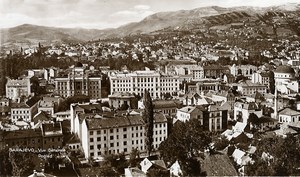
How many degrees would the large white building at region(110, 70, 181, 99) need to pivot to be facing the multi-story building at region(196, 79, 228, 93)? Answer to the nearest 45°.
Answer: approximately 135° to its left

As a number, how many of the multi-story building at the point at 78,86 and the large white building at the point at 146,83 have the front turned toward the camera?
2

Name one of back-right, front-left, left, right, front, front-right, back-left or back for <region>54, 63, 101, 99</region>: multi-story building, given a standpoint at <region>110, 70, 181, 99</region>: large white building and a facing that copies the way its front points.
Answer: right

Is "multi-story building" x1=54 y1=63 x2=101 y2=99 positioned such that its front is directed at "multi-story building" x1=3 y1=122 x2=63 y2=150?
yes

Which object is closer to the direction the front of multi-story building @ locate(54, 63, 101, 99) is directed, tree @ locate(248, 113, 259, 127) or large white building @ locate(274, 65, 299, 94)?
the tree

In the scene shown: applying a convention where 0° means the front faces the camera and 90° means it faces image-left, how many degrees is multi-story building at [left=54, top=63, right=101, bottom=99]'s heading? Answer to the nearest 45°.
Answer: approximately 0°

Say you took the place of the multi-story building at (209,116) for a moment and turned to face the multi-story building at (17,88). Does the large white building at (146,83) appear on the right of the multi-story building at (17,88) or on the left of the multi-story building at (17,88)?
right

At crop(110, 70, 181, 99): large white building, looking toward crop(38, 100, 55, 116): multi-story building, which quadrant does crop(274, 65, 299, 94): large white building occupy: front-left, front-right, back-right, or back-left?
back-left

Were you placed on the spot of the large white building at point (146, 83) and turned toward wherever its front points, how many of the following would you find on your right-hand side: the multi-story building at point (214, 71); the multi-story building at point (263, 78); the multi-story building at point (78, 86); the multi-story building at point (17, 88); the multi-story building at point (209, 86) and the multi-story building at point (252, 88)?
2

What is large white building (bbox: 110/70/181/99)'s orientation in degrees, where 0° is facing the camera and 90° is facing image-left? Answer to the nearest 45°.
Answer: approximately 0°

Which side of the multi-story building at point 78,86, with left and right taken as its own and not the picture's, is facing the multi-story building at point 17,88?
right

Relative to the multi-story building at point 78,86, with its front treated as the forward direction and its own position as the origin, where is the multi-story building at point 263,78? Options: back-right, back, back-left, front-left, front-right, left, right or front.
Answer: left
